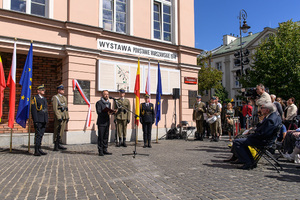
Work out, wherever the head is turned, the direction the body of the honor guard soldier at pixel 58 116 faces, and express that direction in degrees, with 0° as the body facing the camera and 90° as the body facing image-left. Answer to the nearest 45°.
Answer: approximately 315°

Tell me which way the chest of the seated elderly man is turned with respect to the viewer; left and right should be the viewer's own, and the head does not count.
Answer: facing to the left of the viewer

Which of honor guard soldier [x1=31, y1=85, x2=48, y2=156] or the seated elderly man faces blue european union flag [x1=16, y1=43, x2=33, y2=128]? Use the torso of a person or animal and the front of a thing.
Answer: the seated elderly man

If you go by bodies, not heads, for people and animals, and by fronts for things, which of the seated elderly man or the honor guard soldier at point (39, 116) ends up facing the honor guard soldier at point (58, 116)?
the seated elderly man

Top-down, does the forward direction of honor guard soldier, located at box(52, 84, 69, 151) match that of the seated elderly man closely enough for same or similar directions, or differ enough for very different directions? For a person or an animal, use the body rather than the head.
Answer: very different directions

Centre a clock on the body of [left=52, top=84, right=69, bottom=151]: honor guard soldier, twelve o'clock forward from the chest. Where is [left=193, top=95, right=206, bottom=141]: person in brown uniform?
The person in brown uniform is roughly at 10 o'clock from the honor guard soldier.

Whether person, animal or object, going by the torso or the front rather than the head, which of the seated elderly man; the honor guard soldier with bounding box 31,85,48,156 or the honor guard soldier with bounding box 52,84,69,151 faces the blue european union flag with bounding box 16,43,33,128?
the seated elderly man

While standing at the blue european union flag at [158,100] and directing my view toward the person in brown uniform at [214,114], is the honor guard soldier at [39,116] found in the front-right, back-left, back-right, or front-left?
back-right

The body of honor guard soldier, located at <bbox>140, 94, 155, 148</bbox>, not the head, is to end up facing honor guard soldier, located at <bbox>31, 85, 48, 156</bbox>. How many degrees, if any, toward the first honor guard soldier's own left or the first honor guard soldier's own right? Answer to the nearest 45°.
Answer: approximately 45° to the first honor guard soldier's own right

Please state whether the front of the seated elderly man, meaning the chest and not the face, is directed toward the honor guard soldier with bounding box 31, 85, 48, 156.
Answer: yes
